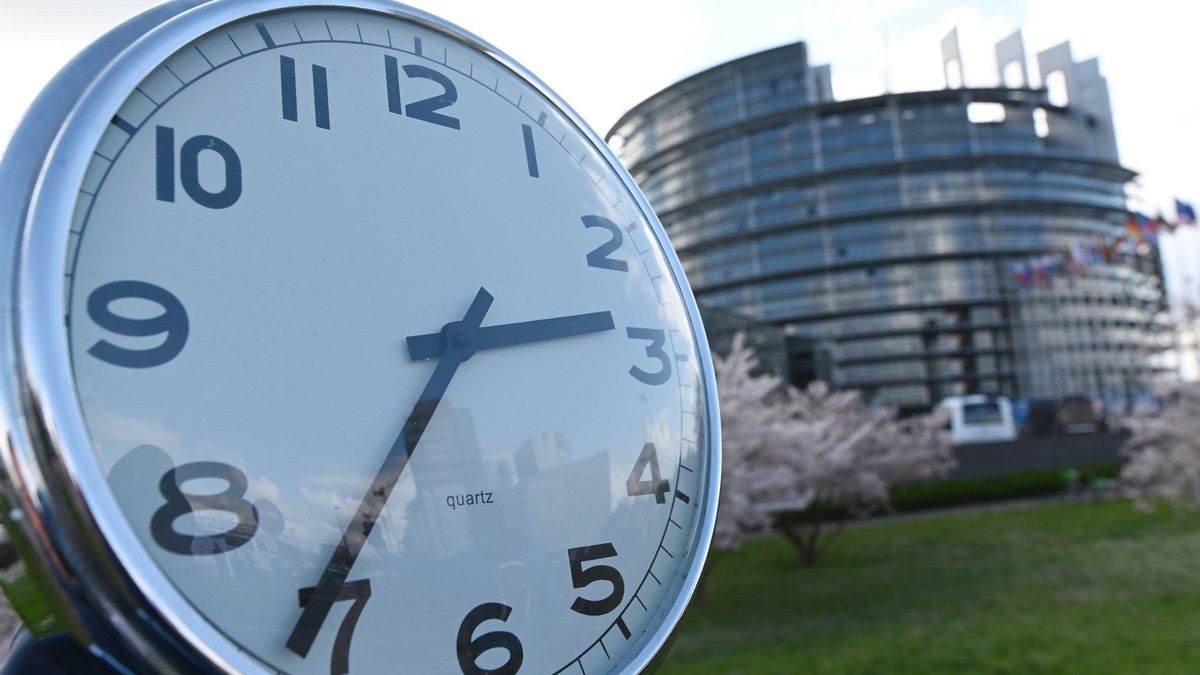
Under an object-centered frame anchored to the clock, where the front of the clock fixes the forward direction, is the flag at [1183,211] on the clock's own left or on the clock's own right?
on the clock's own left

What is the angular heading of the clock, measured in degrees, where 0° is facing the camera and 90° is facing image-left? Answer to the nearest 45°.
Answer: approximately 315°

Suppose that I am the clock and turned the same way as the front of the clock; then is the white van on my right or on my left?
on my left

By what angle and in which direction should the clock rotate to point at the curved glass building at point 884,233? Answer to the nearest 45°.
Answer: approximately 90° to its left

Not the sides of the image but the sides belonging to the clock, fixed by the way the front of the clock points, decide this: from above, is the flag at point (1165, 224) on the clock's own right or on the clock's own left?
on the clock's own left
